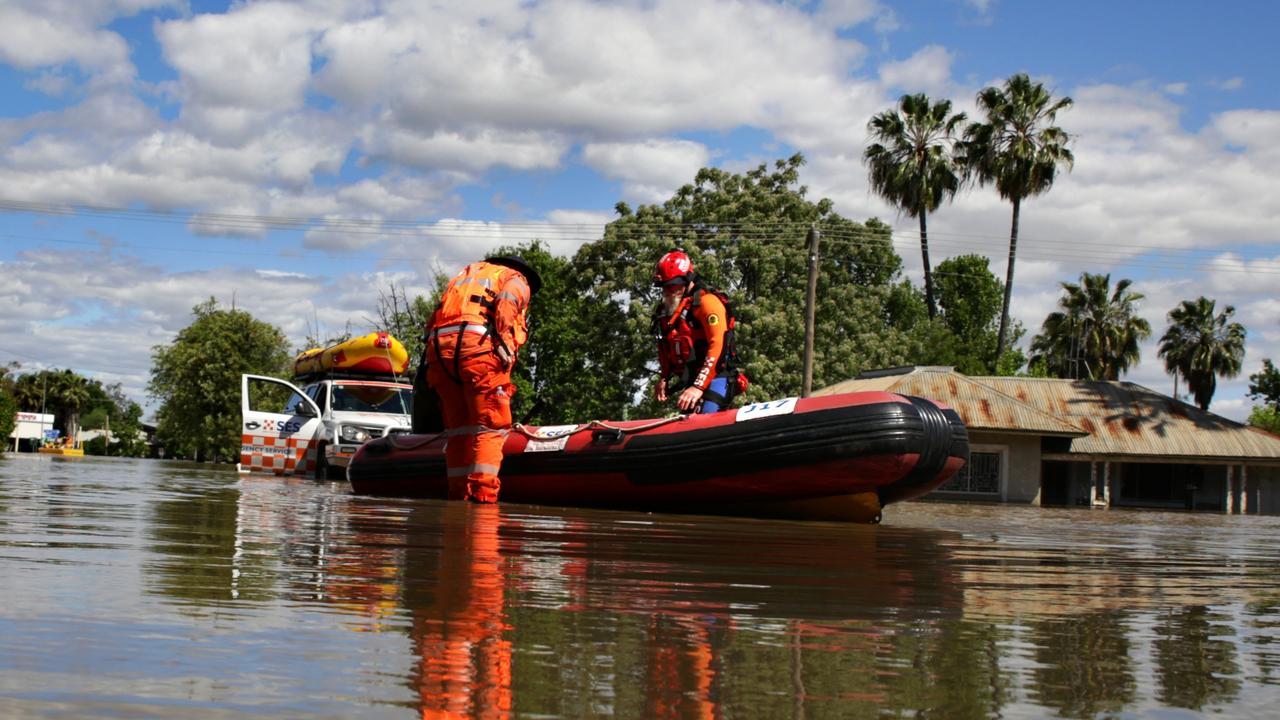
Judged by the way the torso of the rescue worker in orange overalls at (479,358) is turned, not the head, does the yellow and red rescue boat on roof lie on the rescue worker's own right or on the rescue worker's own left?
on the rescue worker's own left

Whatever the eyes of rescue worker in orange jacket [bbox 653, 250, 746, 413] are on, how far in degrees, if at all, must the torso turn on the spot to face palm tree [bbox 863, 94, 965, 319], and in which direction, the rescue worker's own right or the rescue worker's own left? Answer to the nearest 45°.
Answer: approximately 135° to the rescue worker's own right

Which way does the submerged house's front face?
toward the camera

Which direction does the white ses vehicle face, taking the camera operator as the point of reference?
facing the viewer and to the right of the viewer

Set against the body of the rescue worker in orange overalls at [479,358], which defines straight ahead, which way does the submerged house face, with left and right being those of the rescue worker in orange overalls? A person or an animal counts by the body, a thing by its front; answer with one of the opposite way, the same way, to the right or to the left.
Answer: the opposite way

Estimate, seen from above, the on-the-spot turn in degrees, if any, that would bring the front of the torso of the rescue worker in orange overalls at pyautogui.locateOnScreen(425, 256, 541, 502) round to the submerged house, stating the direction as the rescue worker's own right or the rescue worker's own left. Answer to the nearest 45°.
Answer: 0° — they already face it

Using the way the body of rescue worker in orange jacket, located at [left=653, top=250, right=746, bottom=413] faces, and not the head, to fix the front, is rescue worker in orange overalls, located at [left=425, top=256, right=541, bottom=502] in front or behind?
in front

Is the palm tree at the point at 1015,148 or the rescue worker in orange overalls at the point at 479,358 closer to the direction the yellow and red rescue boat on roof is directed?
the rescue worker in orange overalls

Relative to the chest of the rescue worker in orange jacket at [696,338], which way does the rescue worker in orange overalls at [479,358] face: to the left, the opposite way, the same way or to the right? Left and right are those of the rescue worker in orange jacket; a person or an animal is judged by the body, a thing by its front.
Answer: the opposite way

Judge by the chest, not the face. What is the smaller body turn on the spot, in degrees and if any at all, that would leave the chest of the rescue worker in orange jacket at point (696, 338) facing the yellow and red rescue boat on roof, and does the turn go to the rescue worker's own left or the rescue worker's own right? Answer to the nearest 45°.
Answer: approximately 90° to the rescue worker's own right

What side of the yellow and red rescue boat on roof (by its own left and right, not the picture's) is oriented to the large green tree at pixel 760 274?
left
